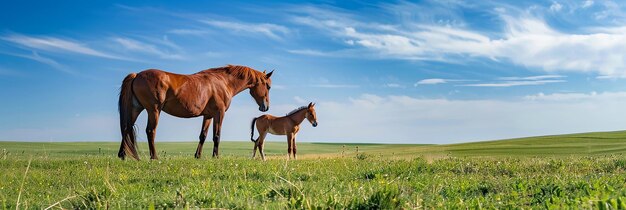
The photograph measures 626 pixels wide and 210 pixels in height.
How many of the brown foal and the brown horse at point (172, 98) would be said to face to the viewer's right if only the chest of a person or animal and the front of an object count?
2

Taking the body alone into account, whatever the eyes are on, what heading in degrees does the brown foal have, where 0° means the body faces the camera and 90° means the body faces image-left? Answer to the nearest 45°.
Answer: approximately 270°

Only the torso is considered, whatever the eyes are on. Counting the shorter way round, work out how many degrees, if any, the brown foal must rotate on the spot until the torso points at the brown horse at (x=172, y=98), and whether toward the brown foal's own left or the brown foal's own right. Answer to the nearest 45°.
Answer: approximately 135° to the brown foal's own right

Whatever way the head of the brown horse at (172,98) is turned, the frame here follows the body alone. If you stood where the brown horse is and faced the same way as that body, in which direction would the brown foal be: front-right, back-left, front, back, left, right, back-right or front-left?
front-left

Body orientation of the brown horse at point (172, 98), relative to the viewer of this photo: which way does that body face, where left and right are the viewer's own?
facing to the right of the viewer
